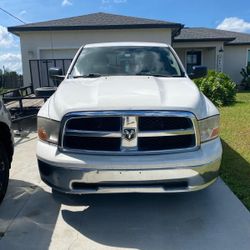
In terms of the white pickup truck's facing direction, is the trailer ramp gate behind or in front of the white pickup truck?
behind

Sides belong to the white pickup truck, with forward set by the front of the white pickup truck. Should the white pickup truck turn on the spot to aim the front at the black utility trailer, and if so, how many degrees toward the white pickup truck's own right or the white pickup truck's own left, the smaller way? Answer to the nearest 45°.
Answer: approximately 135° to the white pickup truck's own right

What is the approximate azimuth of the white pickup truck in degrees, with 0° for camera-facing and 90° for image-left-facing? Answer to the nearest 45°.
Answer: approximately 0°

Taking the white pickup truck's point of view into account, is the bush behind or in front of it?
behind

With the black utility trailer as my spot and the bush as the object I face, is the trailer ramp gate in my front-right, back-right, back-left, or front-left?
front-left

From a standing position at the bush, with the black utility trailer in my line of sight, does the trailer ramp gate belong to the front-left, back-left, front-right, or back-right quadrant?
front-right
